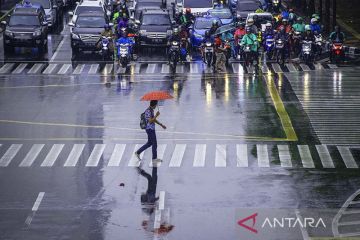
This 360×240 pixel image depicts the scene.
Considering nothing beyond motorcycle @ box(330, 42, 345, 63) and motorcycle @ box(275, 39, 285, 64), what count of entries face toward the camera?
2

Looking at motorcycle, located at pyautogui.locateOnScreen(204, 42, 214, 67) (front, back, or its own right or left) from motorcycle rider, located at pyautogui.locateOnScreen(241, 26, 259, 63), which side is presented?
left

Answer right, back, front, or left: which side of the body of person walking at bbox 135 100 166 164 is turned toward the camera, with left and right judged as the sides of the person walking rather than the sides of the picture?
right

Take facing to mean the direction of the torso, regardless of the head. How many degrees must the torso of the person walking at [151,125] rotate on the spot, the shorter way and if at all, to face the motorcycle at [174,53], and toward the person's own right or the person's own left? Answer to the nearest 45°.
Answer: approximately 90° to the person's own left

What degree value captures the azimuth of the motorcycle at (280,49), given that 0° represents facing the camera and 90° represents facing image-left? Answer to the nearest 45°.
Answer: approximately 0°
